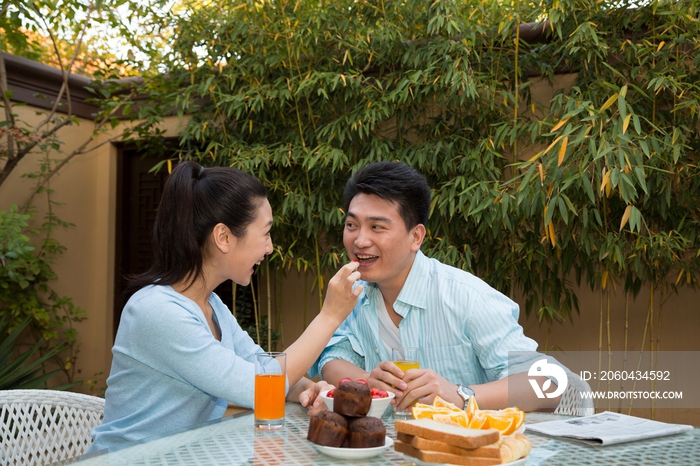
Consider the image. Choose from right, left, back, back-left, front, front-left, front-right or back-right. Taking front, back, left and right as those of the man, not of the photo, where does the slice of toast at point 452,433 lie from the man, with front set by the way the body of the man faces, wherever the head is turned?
front-left

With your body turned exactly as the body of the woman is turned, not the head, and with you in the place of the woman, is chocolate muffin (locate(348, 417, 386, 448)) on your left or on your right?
on your right

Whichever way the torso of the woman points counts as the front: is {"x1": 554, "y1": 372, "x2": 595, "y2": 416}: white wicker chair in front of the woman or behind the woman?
in front

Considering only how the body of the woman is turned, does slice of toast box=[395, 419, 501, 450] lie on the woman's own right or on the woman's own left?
on the woman's own right

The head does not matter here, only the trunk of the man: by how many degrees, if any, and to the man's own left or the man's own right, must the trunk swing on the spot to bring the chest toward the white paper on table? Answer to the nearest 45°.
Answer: approximately 90° to the man's own left

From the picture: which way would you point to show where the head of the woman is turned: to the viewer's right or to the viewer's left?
to the viewer's right

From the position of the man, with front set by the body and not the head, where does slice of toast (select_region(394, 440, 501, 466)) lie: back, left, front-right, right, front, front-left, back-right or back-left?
front-left

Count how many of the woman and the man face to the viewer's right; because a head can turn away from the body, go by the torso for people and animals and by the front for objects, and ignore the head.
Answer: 1

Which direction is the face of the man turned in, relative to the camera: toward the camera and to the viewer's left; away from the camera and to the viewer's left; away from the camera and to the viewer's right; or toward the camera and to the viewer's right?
toward the camera and to the viewer's left

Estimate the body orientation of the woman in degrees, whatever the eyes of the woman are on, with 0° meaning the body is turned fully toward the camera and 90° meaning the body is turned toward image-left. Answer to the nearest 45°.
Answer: approximately 270°

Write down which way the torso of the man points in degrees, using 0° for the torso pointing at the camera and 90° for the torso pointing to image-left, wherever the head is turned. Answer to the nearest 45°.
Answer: approximately 45°

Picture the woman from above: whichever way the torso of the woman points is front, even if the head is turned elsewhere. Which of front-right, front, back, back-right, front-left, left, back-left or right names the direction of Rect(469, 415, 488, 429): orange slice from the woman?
front-right

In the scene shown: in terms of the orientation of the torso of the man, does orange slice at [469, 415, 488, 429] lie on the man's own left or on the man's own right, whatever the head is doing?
on the man's own left

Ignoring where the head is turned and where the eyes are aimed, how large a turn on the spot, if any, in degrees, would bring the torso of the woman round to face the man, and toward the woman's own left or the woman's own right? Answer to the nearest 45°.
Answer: approximately 45° to the woman's own left

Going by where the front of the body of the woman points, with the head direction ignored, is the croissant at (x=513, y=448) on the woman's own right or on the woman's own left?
on the woman's own right

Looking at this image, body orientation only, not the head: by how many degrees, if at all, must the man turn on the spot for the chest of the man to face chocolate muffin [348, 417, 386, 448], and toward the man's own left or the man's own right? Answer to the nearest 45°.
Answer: approximately 45° to the man's own left
